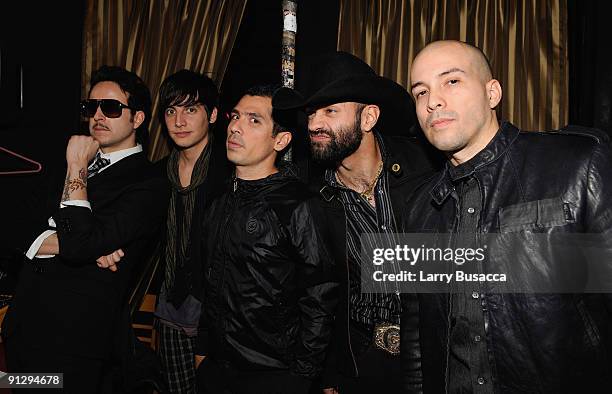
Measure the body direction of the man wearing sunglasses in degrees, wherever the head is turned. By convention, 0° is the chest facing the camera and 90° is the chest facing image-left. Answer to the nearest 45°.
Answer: approximately 45°

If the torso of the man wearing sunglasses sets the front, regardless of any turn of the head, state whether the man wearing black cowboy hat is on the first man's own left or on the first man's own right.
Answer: on the first man's own left

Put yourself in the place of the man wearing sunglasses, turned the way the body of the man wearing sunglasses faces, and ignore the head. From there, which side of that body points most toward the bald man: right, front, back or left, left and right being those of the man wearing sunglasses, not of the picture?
left

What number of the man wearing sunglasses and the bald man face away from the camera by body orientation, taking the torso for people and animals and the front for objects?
0

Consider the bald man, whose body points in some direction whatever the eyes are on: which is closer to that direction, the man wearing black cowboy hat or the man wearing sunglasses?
the man wearing sunglasses

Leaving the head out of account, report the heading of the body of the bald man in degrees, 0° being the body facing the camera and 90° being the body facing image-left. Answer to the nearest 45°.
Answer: approximately 45°

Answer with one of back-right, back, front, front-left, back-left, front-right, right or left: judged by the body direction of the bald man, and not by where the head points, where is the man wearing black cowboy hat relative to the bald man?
right

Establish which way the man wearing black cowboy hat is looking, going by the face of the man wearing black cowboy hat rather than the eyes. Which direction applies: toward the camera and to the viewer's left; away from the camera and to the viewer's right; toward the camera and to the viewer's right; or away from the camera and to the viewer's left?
toward the camera and to the viewer's left
